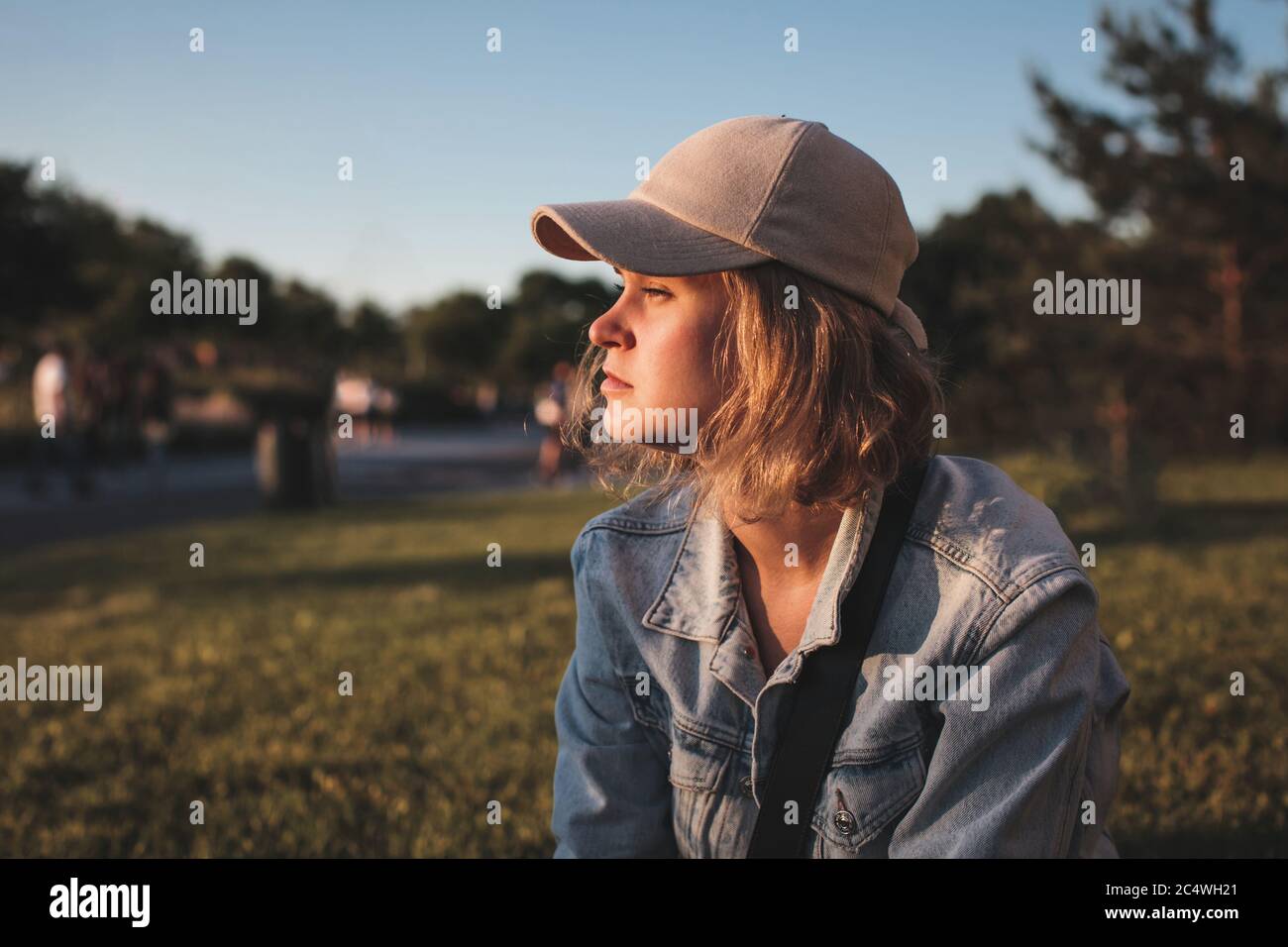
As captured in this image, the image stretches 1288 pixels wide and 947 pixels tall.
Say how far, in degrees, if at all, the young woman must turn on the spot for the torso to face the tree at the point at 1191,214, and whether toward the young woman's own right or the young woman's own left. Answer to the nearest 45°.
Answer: approximately 135° to the young woman's own right

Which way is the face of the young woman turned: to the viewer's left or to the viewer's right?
to the viewer's left

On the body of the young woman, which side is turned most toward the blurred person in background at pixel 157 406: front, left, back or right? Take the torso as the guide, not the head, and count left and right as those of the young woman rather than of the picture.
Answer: right

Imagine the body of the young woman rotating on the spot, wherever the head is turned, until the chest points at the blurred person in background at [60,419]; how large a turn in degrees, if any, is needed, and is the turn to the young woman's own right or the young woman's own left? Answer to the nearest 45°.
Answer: approximately 90° to the young woman's own right

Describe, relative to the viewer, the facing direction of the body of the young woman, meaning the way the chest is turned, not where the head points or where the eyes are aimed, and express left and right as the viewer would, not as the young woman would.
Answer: facing the viewer and to the left of the viewer

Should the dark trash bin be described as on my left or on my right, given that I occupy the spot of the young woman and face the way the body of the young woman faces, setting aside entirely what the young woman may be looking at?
on my right
